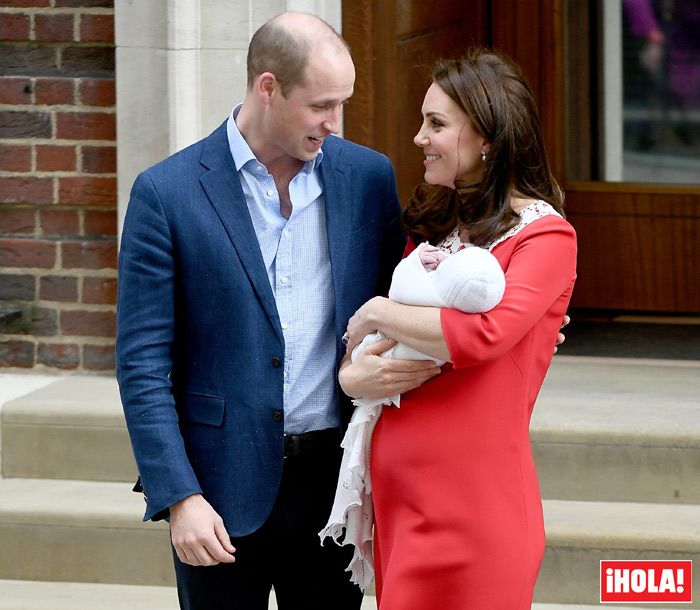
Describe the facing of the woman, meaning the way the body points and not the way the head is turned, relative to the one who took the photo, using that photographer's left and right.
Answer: facing the viewer and to the left of the viewer

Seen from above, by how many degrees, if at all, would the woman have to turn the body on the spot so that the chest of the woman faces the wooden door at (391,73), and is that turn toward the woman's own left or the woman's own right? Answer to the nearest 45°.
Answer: approximately 135° to the woman's own right

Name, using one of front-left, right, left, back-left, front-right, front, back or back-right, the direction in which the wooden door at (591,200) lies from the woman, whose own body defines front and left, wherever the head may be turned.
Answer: back-right

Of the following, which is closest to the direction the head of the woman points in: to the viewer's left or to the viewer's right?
to the viewer's left
